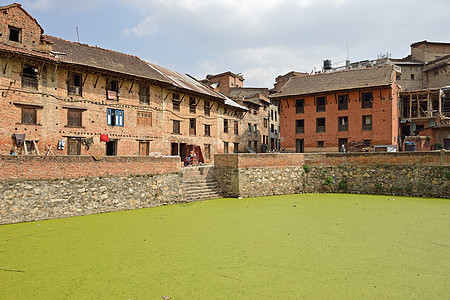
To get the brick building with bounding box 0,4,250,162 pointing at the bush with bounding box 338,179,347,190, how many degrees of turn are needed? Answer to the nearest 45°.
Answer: approximately 45° to its left

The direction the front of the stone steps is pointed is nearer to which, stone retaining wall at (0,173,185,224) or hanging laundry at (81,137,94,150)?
the stone retaining wall

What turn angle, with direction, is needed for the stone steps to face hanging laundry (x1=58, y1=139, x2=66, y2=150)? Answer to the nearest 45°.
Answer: approximately 90° to its right

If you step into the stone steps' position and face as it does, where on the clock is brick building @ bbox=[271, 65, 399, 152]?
The brick building is roughly at 8 o'clock from the stone steps.

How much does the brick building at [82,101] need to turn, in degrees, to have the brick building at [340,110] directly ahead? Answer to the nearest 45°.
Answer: approximately 45° to its left

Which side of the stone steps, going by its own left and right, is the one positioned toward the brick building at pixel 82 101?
right

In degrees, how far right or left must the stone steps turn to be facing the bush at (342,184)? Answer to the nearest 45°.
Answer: approximately 90° to its left

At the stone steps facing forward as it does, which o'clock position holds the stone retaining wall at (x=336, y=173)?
The stone retaining wall is roughly at 9 o'clock from the stone steps.

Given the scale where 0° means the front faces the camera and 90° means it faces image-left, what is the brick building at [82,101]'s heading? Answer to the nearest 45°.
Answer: approximately 315°

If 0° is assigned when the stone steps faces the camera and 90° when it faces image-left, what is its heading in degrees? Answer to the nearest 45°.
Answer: approximately 0°

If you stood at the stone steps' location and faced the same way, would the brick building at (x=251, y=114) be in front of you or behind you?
behind
